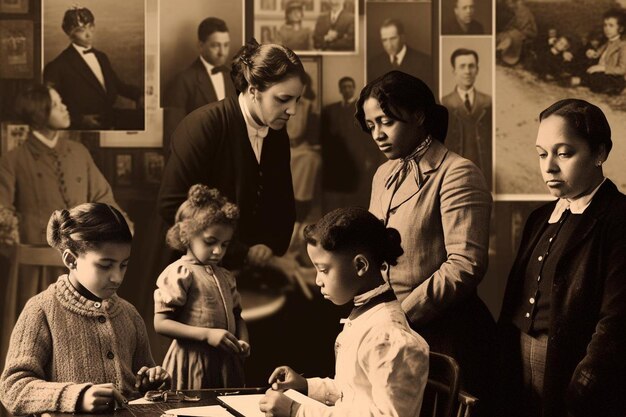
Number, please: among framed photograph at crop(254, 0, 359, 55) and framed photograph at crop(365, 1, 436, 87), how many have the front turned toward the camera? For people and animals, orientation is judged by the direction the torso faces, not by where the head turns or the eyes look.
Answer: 2

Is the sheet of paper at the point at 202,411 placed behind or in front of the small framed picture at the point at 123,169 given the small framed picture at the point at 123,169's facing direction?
in front

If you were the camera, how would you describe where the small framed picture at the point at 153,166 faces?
facing the viewer

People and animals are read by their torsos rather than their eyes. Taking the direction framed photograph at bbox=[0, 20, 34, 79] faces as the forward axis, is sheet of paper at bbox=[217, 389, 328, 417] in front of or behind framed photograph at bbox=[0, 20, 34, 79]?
in front

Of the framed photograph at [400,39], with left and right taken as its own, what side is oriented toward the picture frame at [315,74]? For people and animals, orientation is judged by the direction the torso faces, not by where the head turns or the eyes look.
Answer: right

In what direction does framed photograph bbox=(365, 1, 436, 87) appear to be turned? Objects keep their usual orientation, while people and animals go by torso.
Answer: toward the camera

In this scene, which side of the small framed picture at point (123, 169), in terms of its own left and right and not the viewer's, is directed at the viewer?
front

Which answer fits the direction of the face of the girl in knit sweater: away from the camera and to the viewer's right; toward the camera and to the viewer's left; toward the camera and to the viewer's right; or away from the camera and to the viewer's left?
toward the camera and to the viewer's right

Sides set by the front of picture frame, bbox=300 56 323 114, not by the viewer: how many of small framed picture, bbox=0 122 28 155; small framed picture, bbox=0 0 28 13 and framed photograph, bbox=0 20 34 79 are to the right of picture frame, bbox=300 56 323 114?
3
